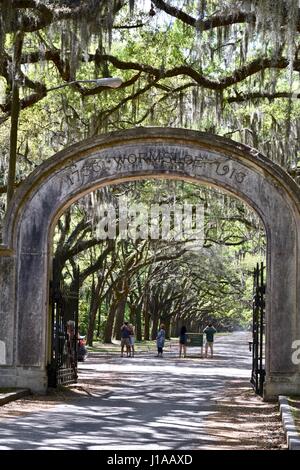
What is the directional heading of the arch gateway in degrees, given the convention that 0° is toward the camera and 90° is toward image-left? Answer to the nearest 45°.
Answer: approximately 0°

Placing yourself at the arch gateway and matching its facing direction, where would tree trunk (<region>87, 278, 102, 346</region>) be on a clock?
The tree trunk is roughly at 6 o'clock from the arch gateway.
